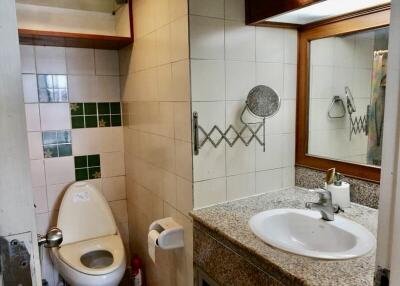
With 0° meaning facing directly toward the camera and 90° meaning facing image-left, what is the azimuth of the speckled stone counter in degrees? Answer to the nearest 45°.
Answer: approximately 45°

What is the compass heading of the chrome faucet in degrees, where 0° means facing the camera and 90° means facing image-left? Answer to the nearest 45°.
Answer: approximately 45°

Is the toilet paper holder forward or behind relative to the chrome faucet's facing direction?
forward

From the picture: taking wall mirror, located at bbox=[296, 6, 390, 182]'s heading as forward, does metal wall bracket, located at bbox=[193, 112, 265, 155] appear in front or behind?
in front

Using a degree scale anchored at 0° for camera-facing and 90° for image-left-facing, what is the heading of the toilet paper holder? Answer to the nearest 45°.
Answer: approximately 45°
